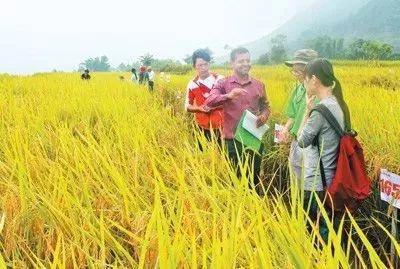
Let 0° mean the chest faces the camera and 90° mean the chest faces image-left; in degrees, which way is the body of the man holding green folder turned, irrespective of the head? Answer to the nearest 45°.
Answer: approximately 0°
